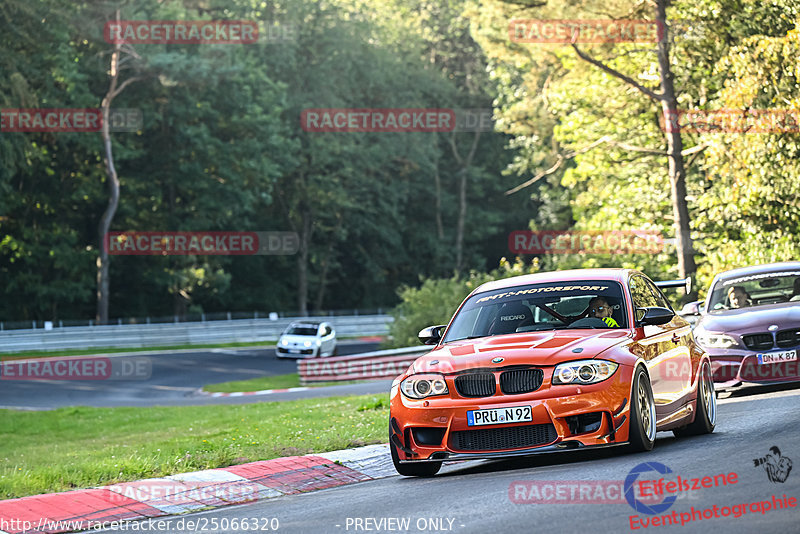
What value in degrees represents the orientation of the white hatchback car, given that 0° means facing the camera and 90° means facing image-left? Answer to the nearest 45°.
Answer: approximately 45°

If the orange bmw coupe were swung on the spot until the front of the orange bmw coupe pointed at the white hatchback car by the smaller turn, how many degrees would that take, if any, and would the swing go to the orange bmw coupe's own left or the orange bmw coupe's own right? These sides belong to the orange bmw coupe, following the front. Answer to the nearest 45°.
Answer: approximately 135° to the orange bmw coupe's own right

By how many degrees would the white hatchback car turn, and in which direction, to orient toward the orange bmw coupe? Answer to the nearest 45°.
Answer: approximately 45° to its left

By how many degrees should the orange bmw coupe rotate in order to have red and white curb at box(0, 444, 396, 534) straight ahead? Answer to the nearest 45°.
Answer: approximately 45° to its right

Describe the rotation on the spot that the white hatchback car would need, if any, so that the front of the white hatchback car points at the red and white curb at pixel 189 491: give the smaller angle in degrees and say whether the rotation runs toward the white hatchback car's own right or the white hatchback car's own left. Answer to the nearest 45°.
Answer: approximately 45° to the white hatchback car's own left

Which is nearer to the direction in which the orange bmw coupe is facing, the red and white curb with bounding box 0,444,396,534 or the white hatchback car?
the red and white curb

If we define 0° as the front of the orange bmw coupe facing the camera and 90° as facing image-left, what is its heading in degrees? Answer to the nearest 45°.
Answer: approximately 45°
